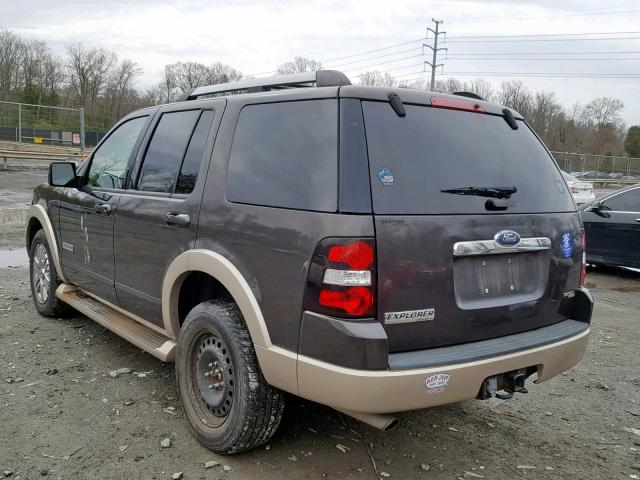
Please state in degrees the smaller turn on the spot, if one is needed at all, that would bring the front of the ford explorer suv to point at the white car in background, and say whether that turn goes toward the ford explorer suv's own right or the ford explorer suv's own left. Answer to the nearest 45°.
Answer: approximately 90° to the ford explorer suv's own right

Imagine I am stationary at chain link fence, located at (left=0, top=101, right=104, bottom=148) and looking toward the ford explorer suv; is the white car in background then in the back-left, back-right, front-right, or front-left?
front-left

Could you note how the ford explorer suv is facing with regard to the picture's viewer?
facing away from the viewer and to the left of the viewer

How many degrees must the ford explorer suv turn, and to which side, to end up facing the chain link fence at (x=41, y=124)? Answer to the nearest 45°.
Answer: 0° — it already faces it

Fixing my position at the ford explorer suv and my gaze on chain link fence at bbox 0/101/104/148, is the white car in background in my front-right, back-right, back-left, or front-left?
front-right

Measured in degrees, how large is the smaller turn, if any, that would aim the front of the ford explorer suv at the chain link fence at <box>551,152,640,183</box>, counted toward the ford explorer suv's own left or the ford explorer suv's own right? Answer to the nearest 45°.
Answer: approximately 90° to the ford explorer suv's own right
